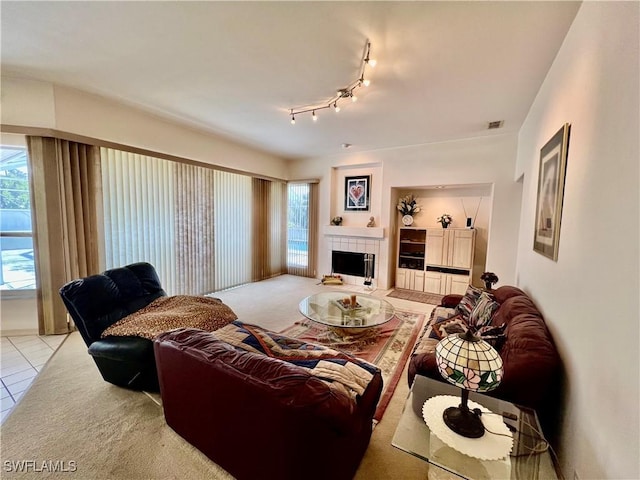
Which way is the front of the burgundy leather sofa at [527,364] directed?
to the viewer's left

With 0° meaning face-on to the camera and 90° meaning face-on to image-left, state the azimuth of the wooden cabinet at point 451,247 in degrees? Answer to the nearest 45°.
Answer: approximately 0°

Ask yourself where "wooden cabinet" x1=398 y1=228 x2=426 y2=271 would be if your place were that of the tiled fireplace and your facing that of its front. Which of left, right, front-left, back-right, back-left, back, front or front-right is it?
left

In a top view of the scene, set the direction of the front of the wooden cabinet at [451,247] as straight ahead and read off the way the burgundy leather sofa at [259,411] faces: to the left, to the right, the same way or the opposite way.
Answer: the opposite way

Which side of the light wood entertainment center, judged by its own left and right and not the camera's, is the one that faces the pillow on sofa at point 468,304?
front

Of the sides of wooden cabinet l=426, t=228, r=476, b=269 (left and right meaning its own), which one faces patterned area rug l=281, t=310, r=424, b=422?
front

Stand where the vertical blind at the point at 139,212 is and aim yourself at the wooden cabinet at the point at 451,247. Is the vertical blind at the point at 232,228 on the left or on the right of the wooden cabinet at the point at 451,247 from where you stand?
left

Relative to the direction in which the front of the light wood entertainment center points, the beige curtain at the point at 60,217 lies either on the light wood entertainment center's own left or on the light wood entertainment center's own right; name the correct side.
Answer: on the light wood entertainment center's own right

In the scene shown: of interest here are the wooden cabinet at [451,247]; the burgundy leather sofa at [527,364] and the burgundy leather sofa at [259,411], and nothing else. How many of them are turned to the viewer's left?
1

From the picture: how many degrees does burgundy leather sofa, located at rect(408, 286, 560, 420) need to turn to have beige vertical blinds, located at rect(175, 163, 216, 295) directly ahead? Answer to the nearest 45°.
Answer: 0° — it already faces it

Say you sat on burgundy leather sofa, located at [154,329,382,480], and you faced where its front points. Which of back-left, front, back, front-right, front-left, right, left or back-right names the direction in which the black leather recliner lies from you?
left

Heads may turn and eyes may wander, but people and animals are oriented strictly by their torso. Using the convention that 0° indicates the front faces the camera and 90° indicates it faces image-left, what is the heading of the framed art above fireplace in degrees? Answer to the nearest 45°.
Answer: approximately 0°

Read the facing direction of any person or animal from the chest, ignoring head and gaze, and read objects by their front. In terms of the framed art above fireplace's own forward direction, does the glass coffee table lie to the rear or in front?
in front

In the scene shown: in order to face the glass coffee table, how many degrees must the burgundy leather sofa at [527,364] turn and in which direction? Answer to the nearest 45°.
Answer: approximately 45° to its right
